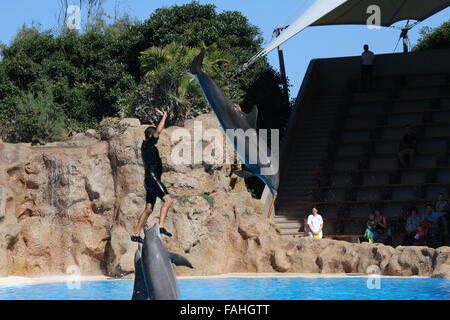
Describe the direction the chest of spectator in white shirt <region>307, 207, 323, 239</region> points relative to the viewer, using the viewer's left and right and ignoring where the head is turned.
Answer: facing the viewer

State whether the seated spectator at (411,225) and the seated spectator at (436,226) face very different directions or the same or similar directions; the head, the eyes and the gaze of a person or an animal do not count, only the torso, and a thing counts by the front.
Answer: same or similar directions

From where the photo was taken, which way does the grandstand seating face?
toward the camera

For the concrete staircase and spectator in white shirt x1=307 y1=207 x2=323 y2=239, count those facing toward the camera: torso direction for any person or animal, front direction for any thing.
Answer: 2

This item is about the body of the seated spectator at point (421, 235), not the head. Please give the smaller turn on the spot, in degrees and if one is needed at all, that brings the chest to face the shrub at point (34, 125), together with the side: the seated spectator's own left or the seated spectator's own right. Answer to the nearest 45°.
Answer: approximately 45° to the seated spectator's own right

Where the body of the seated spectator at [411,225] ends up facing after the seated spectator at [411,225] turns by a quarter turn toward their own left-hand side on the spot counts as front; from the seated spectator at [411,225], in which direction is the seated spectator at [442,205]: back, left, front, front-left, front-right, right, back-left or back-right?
front-left

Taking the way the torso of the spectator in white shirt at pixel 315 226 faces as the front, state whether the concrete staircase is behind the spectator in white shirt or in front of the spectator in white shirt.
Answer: behind

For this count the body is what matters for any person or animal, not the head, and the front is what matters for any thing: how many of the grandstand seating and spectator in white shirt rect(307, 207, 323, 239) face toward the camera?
2

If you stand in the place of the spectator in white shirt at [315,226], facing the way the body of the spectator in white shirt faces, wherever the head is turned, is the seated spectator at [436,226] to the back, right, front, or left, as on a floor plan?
left

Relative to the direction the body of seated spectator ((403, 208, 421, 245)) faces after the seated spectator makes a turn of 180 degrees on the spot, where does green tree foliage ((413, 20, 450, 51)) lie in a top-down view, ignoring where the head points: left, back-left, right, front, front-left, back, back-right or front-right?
front-left

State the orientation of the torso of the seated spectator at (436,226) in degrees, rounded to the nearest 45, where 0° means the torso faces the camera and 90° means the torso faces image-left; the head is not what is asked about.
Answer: approximately 45°

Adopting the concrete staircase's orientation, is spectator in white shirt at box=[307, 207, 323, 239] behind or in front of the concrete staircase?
in front

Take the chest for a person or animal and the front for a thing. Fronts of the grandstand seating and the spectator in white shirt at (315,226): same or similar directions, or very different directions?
same or similar directions

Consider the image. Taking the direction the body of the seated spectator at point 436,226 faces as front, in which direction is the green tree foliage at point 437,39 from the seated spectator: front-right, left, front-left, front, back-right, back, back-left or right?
back-right
